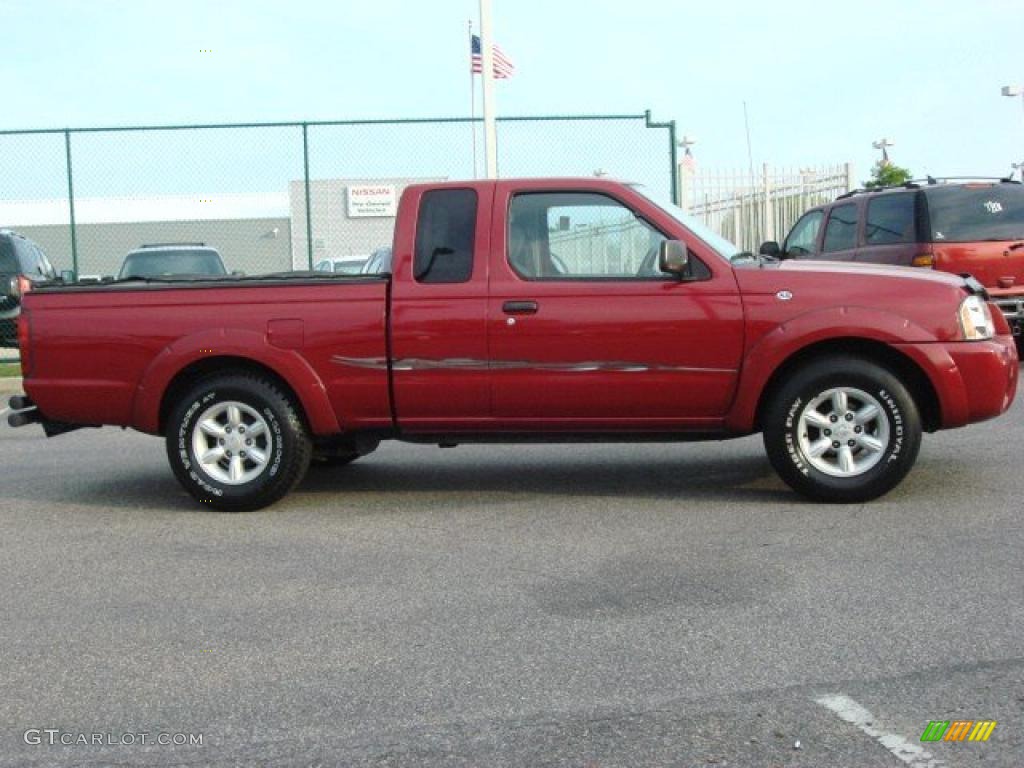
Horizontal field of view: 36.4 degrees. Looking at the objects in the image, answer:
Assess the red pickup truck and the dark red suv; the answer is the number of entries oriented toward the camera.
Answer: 0

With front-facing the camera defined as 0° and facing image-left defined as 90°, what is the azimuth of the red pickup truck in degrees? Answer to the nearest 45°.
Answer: approximately 270°

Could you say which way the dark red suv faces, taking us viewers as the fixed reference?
facing away from the viewer and to the left of the viewer

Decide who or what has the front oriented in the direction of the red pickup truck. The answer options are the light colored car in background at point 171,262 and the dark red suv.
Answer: the light colored car in background

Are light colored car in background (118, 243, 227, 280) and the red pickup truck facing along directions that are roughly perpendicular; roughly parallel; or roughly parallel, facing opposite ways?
roughly perpendicular

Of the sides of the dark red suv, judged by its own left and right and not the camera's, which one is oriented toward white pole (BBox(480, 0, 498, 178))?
front

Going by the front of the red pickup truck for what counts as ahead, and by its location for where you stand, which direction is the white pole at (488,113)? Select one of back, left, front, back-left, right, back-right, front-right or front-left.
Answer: left

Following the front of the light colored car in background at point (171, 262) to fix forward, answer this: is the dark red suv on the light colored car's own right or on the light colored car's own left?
on the light colored car's own left

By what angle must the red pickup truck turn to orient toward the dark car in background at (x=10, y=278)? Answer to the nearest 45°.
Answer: approximately 135° to its left

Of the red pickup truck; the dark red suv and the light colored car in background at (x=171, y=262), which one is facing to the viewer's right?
the red pickup truck

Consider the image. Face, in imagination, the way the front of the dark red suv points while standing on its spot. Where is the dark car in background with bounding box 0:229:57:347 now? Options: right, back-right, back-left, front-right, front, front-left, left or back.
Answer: front-left
